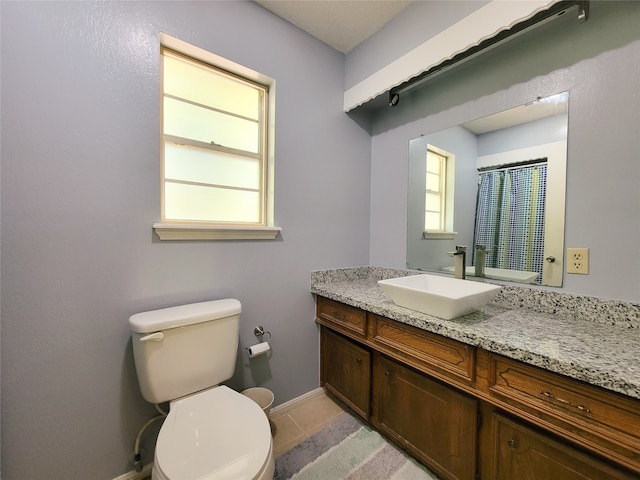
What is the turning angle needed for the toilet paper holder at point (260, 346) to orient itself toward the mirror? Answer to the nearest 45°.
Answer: approximately 45° to its left

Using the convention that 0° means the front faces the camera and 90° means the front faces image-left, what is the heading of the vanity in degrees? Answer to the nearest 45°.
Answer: approximately 45°

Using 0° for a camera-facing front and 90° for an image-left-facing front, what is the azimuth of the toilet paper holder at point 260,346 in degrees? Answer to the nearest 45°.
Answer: approximately 315°

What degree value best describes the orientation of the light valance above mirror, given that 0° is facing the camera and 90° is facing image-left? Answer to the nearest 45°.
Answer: approximately 45°
